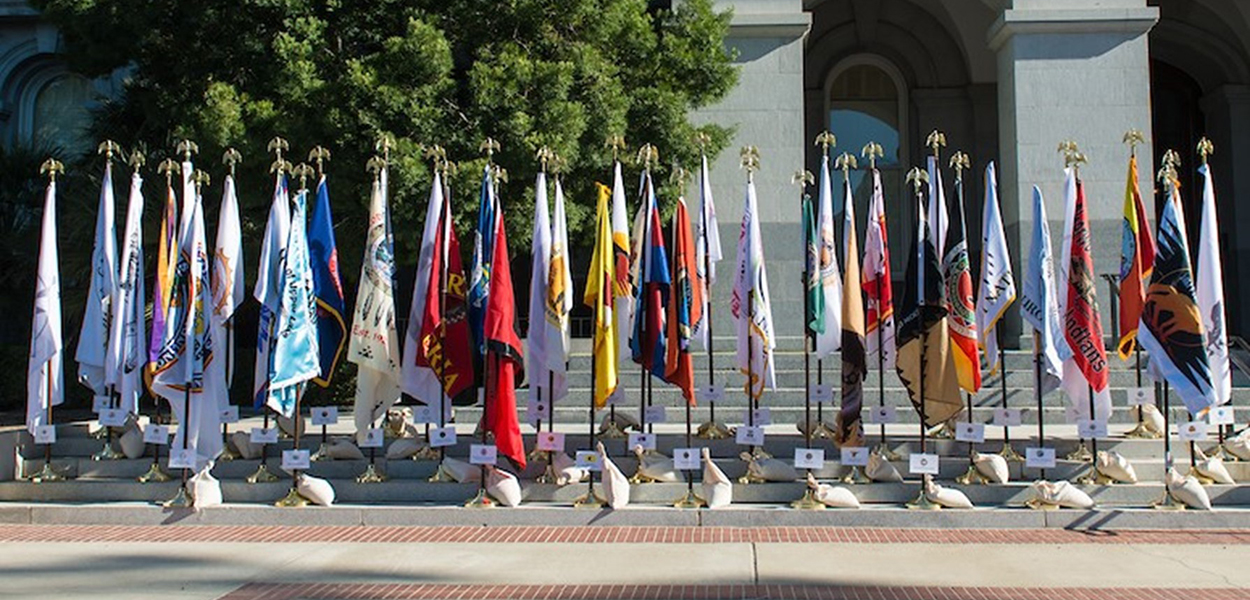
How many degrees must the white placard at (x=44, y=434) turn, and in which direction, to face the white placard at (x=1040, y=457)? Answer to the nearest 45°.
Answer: approximately 45° to its left

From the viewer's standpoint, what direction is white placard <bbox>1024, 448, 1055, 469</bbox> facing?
toward the camera

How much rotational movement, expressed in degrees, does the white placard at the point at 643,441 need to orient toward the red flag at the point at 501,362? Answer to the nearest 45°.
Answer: approximately 90° to its right

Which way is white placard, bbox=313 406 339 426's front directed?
toward the camera

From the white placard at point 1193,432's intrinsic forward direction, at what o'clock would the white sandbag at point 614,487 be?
The white sandbag is roughly at 2 o'clock from the white placard.

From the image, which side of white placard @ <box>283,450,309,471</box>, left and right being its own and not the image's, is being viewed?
front

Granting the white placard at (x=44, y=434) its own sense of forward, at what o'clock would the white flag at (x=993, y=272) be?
The white flag is roughly at 10 o'clock from the white placard.

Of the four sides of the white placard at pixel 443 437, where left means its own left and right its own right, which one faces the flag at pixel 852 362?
left

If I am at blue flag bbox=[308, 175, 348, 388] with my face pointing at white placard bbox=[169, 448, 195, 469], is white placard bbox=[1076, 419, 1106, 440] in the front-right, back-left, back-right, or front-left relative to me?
back-left

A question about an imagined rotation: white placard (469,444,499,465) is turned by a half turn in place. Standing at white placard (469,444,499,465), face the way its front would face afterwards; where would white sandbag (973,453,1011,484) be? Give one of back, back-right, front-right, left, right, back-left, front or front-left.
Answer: right

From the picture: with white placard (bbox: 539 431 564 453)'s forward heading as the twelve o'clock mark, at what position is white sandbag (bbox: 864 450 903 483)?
The white sandbag is roughly at 9 o'clock from the white placard.

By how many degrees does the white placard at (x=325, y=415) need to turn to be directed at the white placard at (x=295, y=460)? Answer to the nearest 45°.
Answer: approximately 45° to its right

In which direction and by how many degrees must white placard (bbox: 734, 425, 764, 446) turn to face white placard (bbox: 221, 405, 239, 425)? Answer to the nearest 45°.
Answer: approximately 90° to its right
